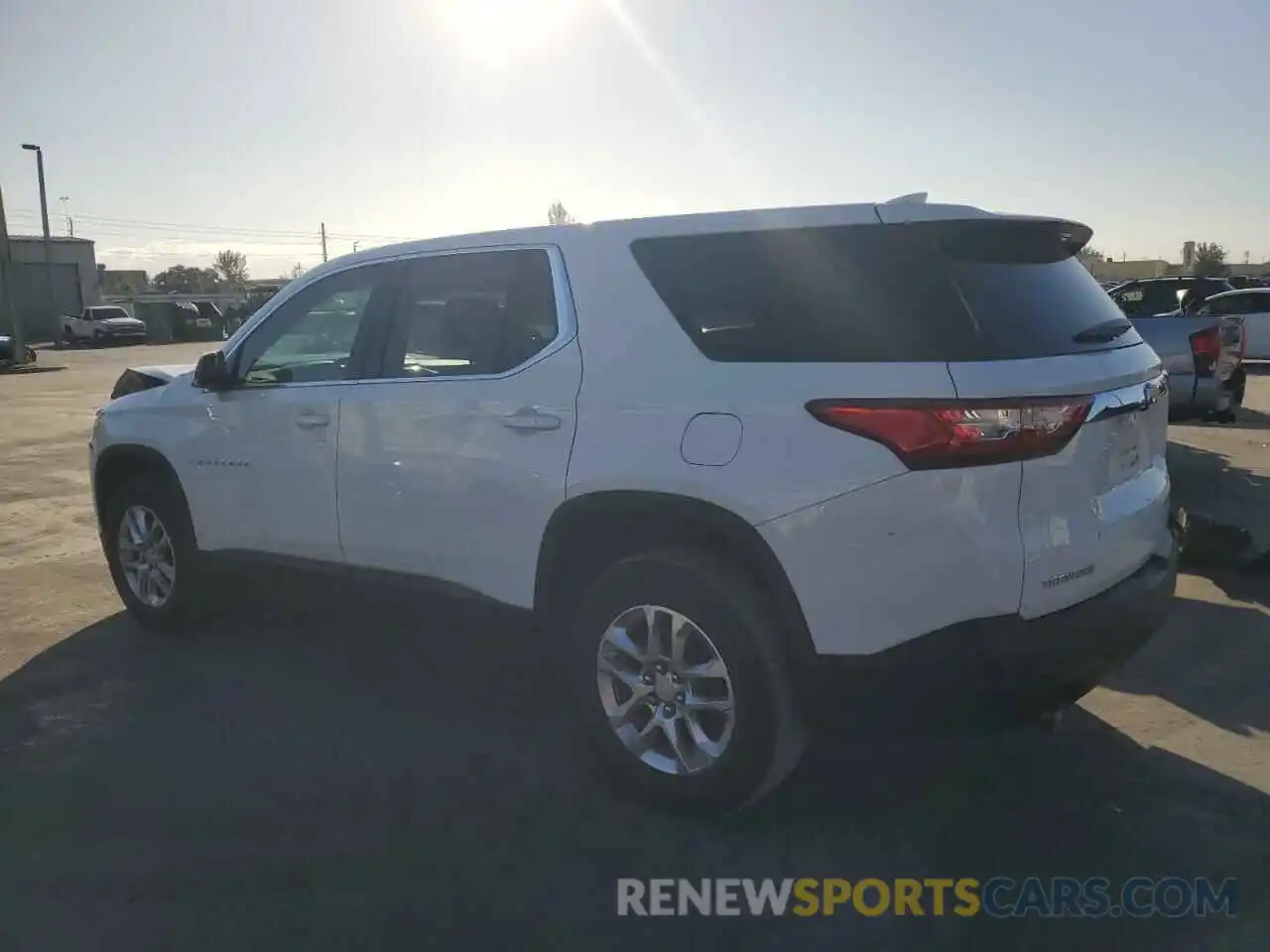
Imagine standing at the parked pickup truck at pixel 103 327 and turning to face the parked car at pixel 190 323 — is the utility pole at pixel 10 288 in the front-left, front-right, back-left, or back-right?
back-right

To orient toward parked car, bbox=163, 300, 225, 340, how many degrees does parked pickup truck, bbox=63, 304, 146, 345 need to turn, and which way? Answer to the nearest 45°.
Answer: approximately 90° to its left

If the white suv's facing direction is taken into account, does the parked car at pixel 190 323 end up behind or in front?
in front

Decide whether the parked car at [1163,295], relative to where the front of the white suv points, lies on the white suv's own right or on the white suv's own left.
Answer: on the white suv's own right

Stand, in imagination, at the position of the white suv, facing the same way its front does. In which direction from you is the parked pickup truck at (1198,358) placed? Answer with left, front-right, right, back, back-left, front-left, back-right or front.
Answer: right

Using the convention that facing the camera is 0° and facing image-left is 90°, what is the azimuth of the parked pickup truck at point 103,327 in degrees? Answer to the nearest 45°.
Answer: approximately 315°

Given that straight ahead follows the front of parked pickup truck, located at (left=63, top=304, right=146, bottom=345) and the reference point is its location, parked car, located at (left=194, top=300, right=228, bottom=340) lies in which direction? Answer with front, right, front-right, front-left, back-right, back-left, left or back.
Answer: left

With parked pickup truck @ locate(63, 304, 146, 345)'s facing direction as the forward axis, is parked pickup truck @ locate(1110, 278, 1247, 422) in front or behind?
in front

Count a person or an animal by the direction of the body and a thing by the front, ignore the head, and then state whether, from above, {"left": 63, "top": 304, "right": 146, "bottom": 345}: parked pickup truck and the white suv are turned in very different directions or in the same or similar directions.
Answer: very different directions

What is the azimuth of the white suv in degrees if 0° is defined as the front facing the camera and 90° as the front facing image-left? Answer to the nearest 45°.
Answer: approximately 135°

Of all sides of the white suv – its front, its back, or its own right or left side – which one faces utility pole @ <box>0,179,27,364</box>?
front

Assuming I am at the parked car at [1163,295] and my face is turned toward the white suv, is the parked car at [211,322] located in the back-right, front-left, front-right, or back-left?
back-right
